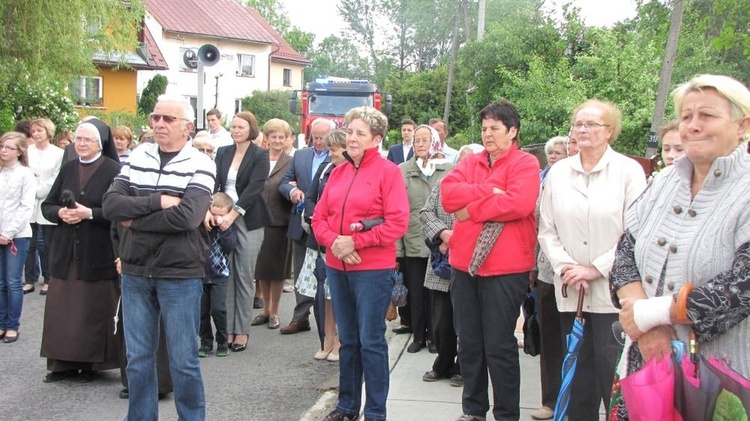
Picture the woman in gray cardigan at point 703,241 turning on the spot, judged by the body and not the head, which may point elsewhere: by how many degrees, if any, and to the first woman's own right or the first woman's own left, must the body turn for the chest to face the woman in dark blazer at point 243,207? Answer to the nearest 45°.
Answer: approximately 90° to the first woman's own right

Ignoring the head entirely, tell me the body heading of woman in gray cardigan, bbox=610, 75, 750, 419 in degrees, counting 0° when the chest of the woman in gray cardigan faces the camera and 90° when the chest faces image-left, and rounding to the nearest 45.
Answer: approximately 45°

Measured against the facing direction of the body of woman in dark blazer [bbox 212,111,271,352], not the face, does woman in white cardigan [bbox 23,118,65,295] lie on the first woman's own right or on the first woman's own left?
on the first woman's own right

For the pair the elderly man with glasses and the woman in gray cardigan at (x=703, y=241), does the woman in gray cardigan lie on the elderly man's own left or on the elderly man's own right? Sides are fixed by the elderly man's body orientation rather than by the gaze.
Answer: on the elderly man's own left

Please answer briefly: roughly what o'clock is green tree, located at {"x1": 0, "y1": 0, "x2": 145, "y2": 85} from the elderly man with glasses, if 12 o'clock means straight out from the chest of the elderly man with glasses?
The green tree is roughly at 4 o'clock from the elderly man with glasses.

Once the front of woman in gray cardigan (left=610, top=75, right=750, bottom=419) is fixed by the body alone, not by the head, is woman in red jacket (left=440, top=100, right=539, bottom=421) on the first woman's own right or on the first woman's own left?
on the first woman's own right

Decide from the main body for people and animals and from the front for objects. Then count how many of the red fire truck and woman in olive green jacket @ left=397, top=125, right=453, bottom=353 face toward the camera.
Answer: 2
